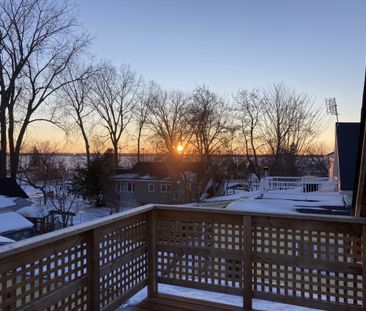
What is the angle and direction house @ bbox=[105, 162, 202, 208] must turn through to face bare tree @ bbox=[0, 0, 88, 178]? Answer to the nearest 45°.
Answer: approximately 45° to its right

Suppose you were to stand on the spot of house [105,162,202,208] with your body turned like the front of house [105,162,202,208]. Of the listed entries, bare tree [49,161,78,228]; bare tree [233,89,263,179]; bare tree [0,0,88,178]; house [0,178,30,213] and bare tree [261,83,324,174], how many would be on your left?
2

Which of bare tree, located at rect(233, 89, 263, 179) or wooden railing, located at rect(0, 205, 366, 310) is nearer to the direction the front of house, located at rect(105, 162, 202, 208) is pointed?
the wooden railing

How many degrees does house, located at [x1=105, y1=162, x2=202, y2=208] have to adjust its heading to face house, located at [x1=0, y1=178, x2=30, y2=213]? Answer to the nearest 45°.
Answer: approximately 45° to its right

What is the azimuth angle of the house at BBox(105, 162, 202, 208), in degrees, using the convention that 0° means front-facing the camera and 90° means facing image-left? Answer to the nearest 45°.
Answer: approximately 0°

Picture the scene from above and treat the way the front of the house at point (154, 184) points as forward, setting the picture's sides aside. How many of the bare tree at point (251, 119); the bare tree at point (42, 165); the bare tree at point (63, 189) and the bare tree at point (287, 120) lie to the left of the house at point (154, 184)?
2

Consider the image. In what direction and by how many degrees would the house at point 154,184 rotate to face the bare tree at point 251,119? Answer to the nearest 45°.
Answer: approximately 90° to its left

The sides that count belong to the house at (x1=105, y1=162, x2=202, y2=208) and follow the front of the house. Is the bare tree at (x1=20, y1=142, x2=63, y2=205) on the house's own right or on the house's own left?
on the house's own right

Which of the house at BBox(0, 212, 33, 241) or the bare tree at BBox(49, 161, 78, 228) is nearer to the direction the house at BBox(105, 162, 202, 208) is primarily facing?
the house
